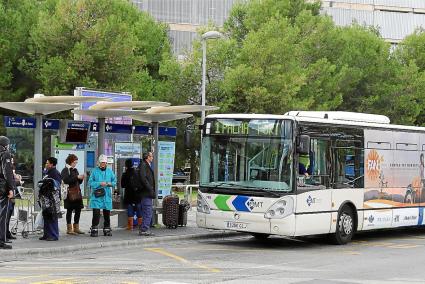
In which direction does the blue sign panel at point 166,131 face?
toward the camera

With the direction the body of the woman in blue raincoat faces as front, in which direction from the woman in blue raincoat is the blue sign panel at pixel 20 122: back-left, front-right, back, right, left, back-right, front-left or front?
right

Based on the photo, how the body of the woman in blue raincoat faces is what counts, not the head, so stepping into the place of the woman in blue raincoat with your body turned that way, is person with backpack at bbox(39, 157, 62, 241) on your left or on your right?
on your right

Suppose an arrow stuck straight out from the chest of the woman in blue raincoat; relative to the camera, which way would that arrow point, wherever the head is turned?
toward the camera

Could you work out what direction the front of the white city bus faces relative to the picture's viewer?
facing the viewer and to the left of the viewer

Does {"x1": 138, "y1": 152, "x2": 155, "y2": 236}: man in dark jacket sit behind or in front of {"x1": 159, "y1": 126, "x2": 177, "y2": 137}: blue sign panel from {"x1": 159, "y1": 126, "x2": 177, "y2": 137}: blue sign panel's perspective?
in front

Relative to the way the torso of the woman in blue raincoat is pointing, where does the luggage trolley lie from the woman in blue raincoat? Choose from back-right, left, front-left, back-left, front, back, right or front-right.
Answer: right
